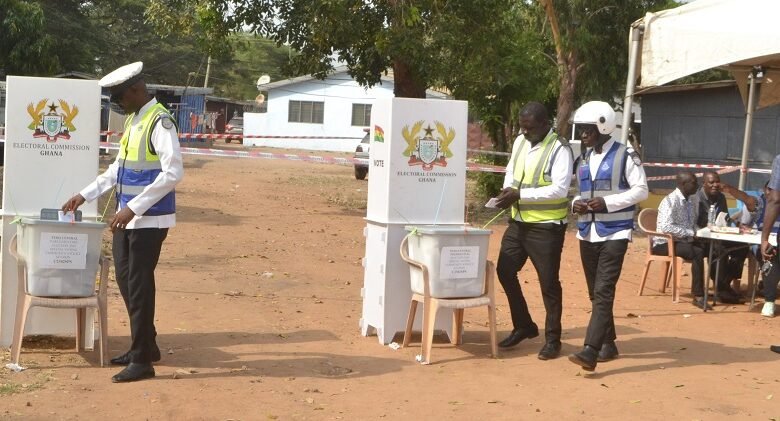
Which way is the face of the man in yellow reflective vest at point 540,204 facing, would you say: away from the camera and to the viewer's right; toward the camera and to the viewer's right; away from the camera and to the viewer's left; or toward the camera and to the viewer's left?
toward the camera and to the viewer's left

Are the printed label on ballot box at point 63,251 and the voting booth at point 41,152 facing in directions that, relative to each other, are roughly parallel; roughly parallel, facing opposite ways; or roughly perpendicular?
roughly parallel

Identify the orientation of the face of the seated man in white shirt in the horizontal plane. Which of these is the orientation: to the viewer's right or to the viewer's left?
to the viewer's right

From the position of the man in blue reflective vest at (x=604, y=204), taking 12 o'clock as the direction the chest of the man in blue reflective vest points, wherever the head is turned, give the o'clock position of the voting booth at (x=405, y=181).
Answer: The voting booth is roughly at 2 o'clock from the man in blue reflective vest.

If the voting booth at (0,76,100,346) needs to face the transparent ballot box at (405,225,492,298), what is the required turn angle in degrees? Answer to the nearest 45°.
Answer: approximately 90° to its left

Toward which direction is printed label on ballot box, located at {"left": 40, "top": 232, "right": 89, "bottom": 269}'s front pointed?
toward the camera

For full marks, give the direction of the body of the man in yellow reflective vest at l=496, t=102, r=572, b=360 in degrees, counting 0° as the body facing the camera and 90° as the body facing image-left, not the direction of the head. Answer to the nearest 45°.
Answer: approximately 45°

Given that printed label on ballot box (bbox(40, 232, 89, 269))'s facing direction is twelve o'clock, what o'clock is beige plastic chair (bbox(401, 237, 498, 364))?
The beige plastic chair is roughly at 9 o'clock from the printed label on ballot box.

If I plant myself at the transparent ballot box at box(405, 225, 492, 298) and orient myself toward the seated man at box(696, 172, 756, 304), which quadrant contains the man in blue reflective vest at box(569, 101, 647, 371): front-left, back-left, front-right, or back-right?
front-right

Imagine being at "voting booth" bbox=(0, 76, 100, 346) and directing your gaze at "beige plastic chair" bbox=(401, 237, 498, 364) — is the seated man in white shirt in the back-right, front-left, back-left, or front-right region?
front-left

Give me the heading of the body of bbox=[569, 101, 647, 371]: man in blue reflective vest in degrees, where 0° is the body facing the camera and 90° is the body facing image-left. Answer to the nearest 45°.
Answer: approximately 45°

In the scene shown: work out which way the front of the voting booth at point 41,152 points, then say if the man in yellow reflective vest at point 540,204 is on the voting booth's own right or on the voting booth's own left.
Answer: on the voting booth's own left

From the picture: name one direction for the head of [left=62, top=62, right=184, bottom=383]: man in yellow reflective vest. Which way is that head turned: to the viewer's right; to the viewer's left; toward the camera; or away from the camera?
to the viewer's left
